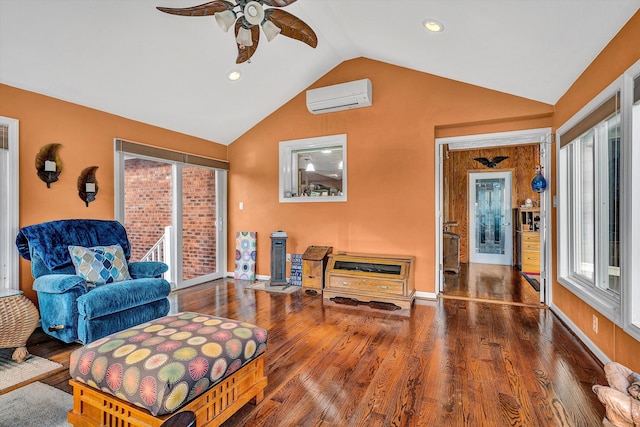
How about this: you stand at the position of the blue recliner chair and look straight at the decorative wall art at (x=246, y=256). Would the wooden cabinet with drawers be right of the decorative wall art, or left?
right

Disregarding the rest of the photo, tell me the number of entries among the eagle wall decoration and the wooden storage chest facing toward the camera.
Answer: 2

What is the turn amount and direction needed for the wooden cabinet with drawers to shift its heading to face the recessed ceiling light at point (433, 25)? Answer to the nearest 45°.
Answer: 0° — it already faces it

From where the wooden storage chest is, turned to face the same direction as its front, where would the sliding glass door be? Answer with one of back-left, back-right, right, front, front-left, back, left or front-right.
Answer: right

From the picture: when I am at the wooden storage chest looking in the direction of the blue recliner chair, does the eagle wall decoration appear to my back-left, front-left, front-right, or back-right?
back-right

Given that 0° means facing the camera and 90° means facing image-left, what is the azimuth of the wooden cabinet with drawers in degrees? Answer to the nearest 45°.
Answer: approximately 0°

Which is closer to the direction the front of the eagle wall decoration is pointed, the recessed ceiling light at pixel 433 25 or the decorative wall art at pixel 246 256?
the recessed ceiling light

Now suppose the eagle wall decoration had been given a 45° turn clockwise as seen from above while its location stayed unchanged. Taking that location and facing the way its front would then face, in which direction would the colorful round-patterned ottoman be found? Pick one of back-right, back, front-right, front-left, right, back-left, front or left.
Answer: front-left

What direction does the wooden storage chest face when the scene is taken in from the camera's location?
facing the viewer

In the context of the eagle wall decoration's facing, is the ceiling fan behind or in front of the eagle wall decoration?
in front
